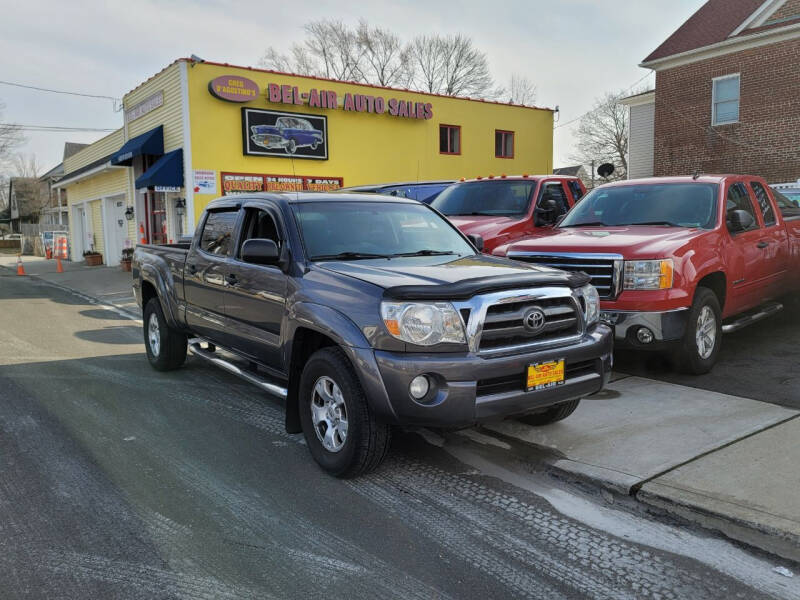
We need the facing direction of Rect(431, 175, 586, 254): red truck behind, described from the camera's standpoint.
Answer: facing the viewer and to the left of the viewer

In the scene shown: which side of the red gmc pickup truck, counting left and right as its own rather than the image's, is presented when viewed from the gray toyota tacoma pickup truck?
front

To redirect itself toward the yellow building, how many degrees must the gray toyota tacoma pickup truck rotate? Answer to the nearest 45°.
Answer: approximately 135° to its left

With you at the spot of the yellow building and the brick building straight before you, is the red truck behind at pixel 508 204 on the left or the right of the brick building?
right

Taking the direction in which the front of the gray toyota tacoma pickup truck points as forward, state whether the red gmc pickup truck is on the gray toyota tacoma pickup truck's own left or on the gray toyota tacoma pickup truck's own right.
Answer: on the gray toyota tacoma pickup truck's own left

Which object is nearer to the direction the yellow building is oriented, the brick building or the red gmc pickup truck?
the red gmc pickup truck

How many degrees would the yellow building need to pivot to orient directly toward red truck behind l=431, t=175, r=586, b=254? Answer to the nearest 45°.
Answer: approximately 45° to its left

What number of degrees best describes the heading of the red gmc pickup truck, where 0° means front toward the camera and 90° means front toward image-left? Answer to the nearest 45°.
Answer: approximately 45°

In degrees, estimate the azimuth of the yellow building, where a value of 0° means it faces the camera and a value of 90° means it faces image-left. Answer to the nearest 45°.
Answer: approximately 45°

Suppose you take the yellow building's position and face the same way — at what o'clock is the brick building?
The brick building is roughly at 8 o'clock from the yellow building.

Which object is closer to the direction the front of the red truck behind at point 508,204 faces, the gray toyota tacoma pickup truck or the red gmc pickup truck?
the gray toyota tacoma pickup truck

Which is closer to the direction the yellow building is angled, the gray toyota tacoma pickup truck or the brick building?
the gray toyota tacoma pickup truck

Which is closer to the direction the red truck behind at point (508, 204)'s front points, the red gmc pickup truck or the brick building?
the red gmc pickup truck

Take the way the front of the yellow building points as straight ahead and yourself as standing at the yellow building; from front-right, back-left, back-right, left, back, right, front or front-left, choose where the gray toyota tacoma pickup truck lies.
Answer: front-left
